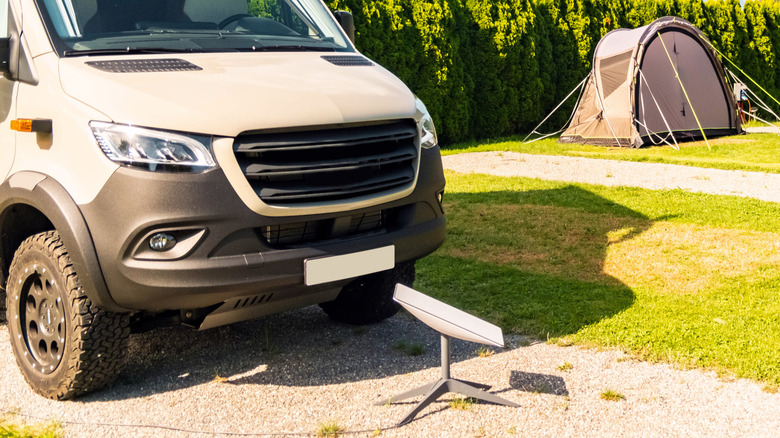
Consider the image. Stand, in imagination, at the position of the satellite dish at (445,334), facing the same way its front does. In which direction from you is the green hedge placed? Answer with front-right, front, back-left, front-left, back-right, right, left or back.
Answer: left

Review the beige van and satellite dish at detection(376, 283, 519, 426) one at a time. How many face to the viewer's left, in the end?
0

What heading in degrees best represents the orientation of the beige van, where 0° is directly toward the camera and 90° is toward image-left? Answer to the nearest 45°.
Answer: approximately 315°

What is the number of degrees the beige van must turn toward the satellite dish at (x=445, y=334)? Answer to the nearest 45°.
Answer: approximately 45° to its left

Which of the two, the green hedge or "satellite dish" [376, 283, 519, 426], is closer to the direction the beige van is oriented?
the satellite dish
